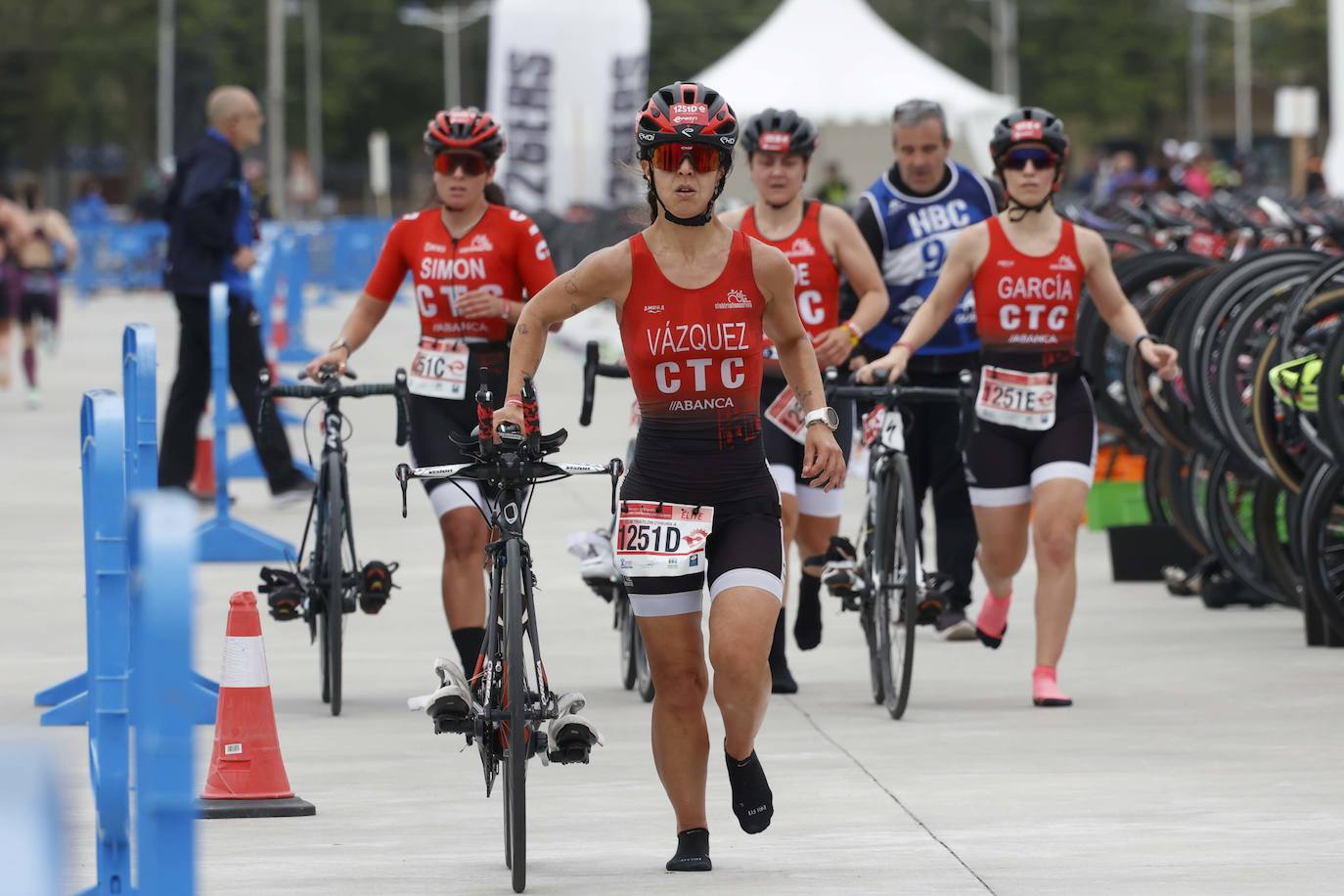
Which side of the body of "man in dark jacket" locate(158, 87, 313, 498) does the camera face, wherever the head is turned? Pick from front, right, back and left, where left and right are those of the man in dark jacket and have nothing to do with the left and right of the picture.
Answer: right

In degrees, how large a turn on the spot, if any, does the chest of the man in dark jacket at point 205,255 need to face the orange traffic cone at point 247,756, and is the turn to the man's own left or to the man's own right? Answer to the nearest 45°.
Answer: approximately 90° to the man's own right

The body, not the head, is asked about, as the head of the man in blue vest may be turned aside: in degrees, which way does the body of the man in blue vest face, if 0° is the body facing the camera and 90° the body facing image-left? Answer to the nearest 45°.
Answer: approximately 0°

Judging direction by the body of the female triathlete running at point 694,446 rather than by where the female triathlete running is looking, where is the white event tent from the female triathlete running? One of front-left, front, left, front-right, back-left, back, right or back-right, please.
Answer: back

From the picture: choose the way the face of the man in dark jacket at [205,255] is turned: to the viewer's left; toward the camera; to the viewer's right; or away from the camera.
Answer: to the viewer's right

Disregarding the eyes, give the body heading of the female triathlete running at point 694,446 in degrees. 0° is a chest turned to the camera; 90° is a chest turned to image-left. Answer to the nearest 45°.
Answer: approximately 0°

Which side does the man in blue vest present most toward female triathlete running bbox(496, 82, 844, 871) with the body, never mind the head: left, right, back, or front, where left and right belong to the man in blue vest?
front

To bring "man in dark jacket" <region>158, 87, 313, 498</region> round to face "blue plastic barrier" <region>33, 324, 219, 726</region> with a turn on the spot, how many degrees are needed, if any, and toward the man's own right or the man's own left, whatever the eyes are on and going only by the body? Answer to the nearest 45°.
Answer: approximately 90° to the man's own right
